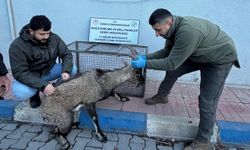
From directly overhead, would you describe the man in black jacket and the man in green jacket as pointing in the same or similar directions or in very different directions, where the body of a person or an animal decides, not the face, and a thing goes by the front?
very different directions

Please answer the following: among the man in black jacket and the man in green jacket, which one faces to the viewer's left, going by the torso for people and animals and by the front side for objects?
the man in green jacket

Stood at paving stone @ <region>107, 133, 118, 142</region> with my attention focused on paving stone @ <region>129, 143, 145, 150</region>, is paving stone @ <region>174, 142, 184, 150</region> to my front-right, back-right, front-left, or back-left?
front-left

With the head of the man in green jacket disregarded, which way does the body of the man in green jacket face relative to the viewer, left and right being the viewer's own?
facing to the left of the viewer

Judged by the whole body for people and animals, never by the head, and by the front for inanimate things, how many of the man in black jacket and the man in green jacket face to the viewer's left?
1

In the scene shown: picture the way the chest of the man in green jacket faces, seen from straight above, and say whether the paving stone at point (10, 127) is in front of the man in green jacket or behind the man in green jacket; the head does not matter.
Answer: in front

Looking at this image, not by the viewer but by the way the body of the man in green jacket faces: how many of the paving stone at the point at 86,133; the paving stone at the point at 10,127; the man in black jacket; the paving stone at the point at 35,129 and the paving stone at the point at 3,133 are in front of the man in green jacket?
5

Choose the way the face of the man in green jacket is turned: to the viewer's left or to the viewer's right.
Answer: to the viewer's left

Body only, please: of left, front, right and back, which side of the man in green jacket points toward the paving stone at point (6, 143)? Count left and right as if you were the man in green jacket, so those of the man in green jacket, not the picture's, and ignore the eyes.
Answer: front

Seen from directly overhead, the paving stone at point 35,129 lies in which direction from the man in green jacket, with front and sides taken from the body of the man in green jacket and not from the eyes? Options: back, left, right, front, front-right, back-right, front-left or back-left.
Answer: front

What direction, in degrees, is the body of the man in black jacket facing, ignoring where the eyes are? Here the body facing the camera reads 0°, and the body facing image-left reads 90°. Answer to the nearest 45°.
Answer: approximately 315°
